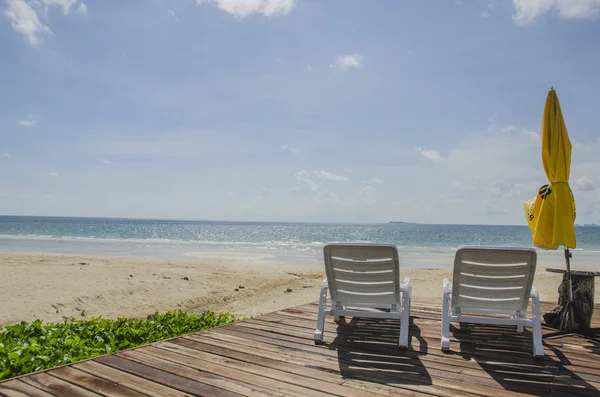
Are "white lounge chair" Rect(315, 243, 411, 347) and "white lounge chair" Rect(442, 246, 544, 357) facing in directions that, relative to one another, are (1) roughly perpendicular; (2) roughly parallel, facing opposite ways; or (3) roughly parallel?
roughly parallel

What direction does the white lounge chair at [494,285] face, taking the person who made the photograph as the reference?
facing away from the viewer

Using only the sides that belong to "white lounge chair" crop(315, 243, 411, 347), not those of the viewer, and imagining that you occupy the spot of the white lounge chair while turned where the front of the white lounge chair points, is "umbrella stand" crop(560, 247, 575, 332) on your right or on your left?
on your right

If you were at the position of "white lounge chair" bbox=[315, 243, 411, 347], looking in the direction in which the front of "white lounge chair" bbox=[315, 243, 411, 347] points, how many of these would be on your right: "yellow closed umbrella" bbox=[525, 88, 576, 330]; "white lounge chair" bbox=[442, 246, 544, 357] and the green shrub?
2

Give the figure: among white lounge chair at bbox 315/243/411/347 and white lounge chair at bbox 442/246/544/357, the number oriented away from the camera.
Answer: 2

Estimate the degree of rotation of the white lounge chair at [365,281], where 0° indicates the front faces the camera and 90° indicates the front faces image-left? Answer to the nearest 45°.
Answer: approximately 180°

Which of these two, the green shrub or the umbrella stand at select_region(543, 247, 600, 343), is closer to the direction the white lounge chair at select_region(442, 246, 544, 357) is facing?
the umbrella stand

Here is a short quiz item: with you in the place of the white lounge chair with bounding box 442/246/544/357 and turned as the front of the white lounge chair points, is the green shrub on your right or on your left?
on your left

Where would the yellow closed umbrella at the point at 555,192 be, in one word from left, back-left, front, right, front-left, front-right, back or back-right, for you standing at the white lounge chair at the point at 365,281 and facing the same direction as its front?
right

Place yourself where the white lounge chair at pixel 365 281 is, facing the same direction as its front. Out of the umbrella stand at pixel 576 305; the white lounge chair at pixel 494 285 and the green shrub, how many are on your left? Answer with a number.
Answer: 1

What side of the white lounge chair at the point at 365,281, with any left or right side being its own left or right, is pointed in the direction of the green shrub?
left

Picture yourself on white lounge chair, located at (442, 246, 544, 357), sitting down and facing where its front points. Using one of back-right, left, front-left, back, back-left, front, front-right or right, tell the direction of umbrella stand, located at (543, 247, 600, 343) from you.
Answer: front-right

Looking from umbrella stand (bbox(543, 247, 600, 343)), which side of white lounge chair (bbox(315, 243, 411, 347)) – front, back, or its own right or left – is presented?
right
